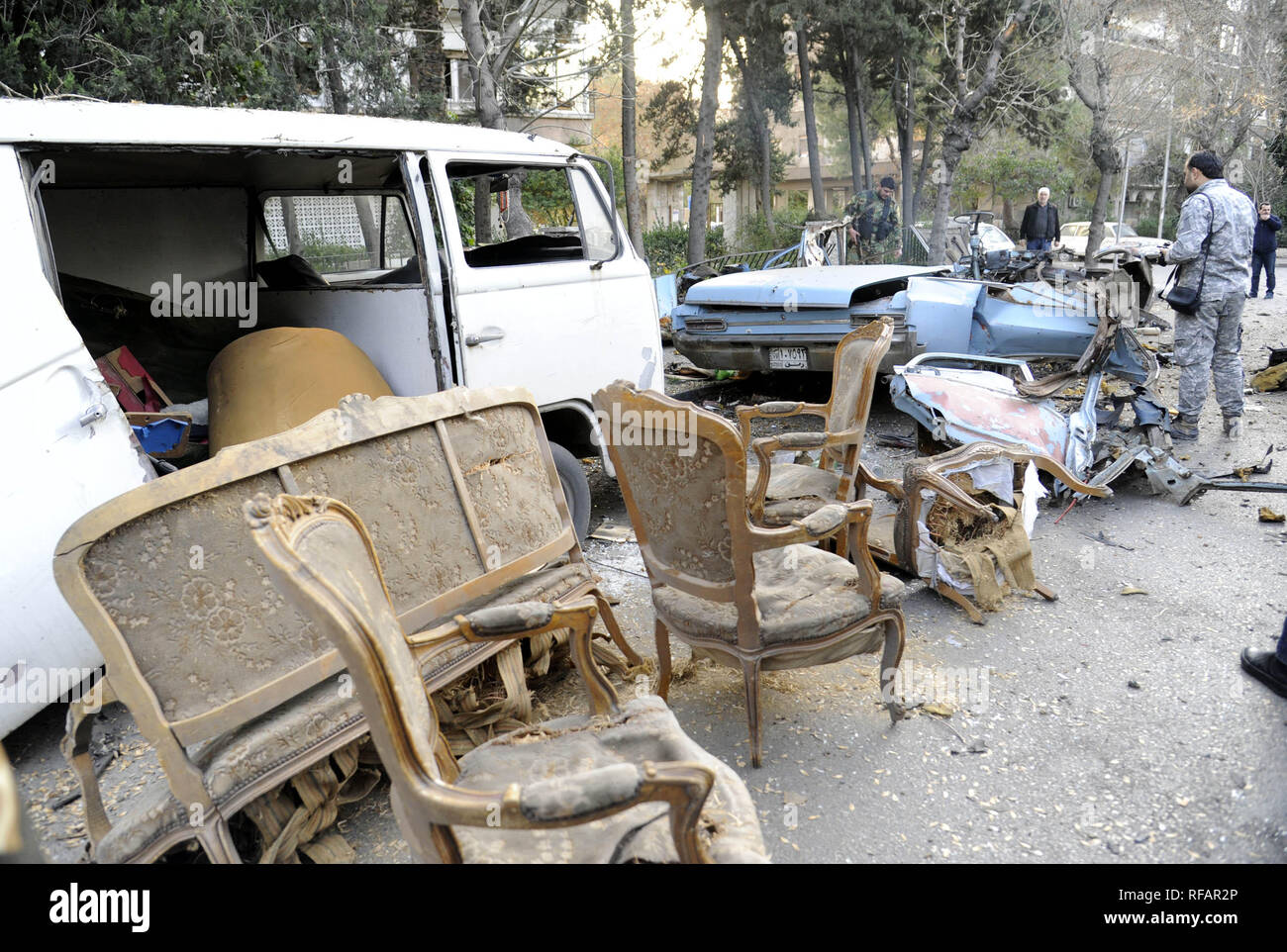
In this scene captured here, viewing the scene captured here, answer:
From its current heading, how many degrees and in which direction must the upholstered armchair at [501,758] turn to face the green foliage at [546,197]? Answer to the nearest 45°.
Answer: approximately 90° to its left

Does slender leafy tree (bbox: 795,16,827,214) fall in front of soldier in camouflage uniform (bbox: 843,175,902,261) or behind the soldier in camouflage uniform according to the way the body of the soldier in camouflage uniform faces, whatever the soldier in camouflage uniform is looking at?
behind

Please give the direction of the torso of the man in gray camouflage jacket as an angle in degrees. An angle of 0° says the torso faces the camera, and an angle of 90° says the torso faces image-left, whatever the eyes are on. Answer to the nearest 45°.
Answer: approximately 135°

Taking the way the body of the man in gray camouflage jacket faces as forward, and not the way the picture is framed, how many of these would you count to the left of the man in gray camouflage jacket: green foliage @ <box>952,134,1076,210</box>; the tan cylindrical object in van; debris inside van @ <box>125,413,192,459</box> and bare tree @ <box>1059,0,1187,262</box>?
2

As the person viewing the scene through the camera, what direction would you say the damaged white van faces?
facing away from the viewer and to the right of the viewer

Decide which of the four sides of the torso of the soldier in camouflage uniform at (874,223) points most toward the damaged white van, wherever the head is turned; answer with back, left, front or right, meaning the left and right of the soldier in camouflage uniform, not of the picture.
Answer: front
